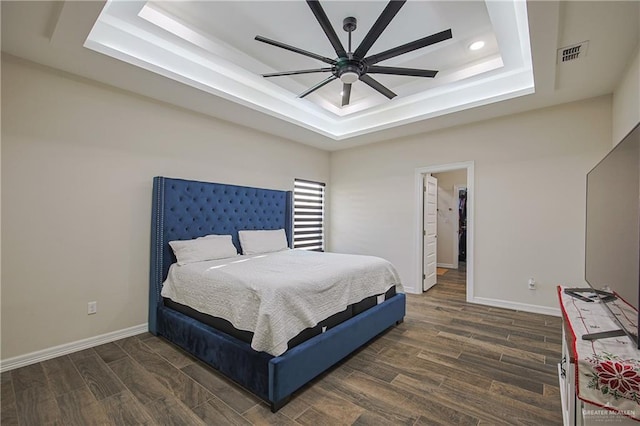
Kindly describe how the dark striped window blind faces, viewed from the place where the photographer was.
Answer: facing the viewer and to the right of the viewer

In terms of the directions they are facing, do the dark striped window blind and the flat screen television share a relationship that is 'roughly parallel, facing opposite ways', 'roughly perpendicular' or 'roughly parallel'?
roughly parallel, facing opposite ways

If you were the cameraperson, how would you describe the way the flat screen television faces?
facing to the left of the viewer

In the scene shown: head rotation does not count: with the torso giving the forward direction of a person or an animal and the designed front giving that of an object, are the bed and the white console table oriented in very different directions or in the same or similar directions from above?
very different directions

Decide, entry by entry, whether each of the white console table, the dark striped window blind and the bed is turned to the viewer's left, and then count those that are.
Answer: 1

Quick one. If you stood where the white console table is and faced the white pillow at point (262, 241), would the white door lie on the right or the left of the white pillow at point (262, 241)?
right

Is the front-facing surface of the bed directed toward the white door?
no

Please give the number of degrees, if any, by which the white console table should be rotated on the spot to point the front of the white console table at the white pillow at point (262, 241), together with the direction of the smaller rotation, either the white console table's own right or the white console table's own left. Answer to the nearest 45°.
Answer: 0° — it already faces it

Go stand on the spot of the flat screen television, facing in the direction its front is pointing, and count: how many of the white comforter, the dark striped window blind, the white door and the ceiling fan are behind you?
0

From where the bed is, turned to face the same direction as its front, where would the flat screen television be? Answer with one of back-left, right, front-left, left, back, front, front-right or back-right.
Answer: front

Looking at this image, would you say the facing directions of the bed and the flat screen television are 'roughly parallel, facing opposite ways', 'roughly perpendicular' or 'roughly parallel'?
roughly parallel, facing opposite ways

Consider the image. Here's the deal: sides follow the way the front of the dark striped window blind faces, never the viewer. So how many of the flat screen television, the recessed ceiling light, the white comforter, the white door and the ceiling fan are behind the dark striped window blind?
0

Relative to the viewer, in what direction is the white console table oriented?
to the viewer's left

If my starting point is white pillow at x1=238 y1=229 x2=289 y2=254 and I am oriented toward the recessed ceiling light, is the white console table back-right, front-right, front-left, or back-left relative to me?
front-right

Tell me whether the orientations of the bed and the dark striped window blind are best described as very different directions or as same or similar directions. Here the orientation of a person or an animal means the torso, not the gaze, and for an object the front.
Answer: same or similar directions

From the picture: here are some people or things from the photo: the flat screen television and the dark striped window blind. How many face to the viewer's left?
1
